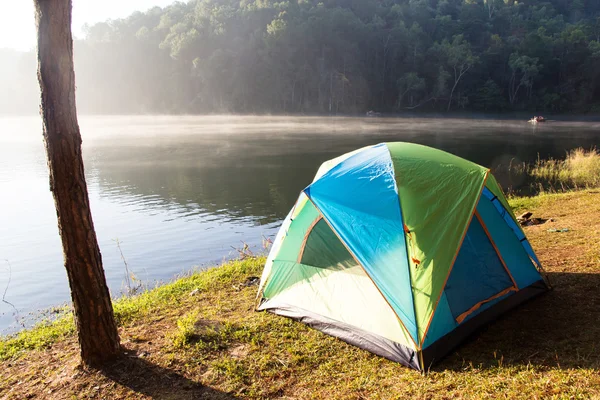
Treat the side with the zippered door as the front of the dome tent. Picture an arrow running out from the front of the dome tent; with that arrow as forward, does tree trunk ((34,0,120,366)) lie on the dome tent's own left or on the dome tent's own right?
on the dome tent's own right
